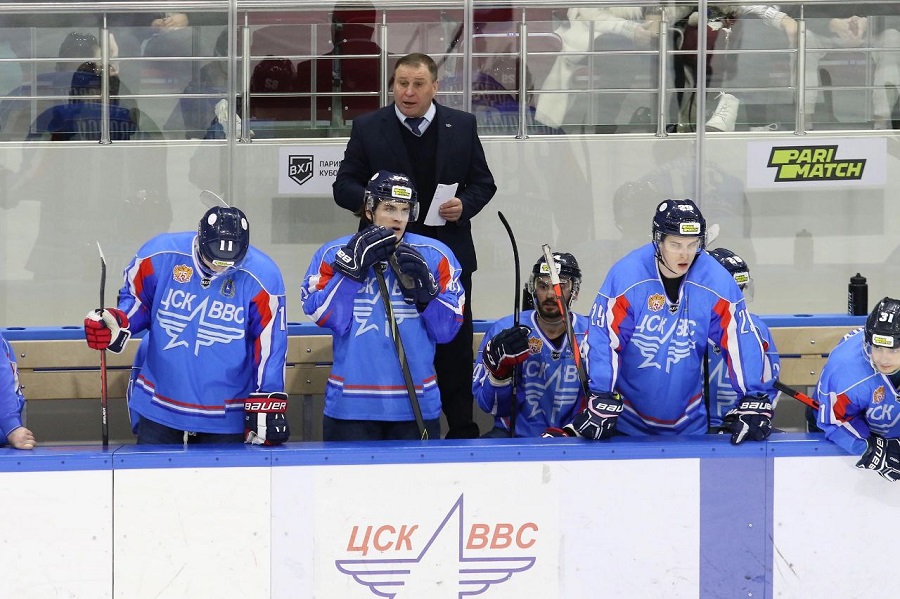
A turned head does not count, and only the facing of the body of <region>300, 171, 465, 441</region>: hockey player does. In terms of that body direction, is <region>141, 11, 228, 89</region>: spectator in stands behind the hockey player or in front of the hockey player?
behind

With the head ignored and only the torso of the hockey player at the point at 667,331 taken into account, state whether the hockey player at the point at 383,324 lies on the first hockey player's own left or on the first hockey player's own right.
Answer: on the first hockey player's own right

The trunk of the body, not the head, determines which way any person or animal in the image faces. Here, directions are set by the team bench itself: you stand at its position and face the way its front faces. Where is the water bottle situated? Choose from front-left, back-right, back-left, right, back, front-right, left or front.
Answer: left

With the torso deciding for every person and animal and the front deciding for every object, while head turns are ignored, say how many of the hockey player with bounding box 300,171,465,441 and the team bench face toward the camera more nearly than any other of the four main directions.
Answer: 2

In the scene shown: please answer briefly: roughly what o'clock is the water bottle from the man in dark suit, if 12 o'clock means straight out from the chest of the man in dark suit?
The water bottle is roughly at 8 o'clock from the man in dark suit.

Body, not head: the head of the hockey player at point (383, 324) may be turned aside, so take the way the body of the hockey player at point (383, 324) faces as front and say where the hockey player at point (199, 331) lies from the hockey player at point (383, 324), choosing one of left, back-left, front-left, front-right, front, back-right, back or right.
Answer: right

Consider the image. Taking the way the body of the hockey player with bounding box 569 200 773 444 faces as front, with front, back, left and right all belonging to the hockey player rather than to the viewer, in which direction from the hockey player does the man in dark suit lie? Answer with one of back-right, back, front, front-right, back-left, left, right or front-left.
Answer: back-right

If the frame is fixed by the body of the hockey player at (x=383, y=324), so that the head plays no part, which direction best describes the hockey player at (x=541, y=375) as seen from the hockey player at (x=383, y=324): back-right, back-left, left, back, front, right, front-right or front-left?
back-left
